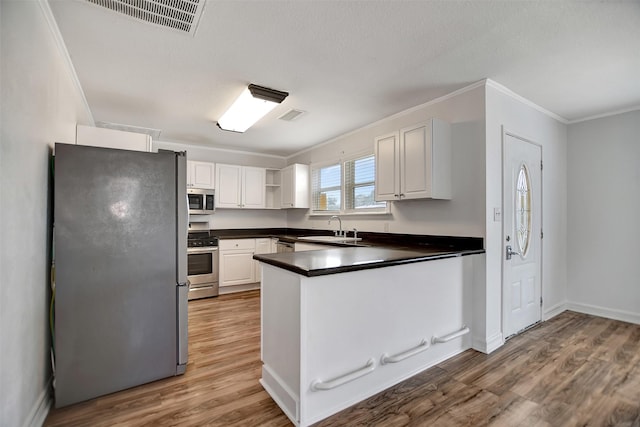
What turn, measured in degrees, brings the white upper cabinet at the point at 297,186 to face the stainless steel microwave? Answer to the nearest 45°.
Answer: approximately 45° to its right

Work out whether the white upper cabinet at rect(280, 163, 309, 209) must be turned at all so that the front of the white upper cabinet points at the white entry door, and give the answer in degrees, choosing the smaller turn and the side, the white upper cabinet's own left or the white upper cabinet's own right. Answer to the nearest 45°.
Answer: approximately 90° to the white upper cabinet's own left

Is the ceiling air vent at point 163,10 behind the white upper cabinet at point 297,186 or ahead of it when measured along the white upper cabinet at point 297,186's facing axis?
ahead

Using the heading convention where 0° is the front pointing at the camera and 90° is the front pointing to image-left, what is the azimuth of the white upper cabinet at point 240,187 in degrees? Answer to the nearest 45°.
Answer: approximately 0°

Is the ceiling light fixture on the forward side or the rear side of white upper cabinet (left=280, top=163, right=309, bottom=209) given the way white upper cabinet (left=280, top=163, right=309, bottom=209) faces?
on the forward side

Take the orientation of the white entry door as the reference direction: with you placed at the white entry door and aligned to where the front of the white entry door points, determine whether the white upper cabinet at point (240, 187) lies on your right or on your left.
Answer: on your right

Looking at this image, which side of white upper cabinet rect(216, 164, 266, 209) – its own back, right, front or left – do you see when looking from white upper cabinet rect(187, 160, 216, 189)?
right
